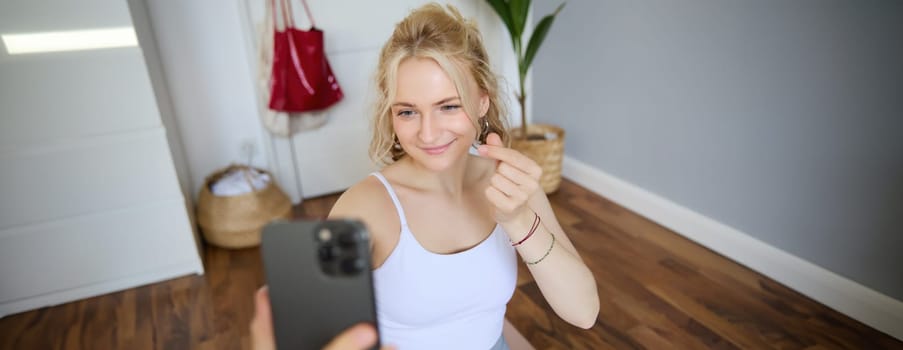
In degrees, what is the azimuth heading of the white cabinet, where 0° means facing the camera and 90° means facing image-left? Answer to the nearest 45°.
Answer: approximately 315°

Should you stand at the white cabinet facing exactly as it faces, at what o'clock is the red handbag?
The red handbag is roughly at 10 o'clock from the white cabinet.

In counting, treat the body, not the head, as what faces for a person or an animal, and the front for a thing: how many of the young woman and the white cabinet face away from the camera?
0

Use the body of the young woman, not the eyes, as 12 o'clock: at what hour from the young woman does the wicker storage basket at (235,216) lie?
The wicker storage basket is roughly at 5 o'clock from the young woman.

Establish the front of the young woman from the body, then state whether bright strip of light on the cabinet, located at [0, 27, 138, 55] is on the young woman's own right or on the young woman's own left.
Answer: on the young woman's own right

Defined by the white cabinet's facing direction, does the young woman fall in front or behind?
in front

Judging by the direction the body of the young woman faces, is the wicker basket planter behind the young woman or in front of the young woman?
behind

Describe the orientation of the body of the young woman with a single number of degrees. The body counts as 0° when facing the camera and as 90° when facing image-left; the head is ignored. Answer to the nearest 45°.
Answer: approximately 0°
